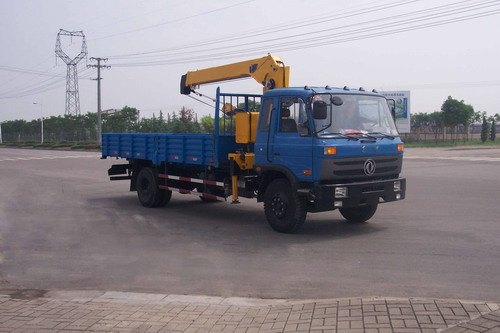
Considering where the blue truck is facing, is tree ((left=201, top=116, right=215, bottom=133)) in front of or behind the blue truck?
behind

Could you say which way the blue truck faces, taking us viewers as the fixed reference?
facing the viewer and to the right of the viewer
